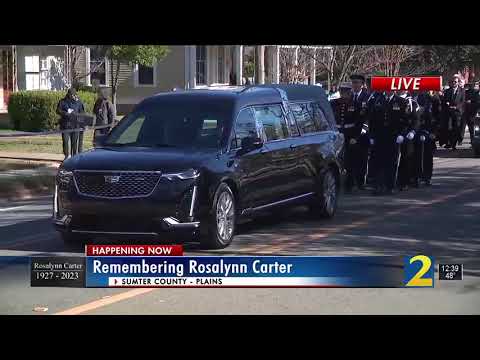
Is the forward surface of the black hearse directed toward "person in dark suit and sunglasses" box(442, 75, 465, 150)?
no

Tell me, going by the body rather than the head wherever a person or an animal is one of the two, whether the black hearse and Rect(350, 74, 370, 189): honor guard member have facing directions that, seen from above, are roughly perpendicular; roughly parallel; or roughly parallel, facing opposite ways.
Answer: roughly parallel

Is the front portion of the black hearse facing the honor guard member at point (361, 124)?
no

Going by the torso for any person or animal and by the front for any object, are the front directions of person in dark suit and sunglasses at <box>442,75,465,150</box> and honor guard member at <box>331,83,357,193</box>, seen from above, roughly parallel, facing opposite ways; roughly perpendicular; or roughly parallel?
roughly parallel

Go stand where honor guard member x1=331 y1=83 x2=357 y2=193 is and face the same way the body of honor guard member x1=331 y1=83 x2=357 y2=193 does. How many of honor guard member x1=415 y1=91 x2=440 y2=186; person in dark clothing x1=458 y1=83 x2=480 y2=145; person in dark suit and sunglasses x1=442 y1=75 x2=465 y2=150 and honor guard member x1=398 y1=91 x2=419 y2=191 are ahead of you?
0

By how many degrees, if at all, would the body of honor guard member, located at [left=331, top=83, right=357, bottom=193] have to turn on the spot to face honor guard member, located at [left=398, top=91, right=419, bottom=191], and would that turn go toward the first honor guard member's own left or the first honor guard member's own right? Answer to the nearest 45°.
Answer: approximately 135° to the first honor guard member's own left

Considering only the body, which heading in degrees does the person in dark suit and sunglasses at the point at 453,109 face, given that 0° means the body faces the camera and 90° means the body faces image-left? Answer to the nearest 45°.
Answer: approximately 45°

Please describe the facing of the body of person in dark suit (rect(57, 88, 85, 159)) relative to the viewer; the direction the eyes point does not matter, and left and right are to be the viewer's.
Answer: facing the viewer

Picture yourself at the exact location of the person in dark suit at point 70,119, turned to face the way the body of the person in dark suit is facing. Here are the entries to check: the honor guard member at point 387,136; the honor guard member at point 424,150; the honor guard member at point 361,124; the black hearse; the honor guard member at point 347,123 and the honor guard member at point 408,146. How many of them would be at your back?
0

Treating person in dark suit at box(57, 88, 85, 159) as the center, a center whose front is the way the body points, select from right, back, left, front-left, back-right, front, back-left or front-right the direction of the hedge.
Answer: back

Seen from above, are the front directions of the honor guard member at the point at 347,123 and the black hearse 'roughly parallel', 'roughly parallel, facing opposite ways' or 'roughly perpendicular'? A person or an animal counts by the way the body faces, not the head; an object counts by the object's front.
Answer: roughly parallel

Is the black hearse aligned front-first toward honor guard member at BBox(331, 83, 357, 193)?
no

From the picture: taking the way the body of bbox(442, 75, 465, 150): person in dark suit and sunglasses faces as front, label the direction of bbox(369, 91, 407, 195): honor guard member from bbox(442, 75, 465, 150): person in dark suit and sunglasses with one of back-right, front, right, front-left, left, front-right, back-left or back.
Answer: front-left

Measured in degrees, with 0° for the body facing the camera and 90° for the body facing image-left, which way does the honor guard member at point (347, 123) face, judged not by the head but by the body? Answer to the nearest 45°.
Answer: approximately 45°

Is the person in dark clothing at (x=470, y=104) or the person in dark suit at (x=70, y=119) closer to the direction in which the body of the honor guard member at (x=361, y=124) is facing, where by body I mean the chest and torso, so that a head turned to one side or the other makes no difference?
the person in dark suit

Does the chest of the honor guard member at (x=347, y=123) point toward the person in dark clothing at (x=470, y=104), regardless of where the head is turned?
no
